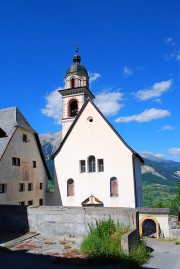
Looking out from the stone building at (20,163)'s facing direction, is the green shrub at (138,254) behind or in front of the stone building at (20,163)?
in front

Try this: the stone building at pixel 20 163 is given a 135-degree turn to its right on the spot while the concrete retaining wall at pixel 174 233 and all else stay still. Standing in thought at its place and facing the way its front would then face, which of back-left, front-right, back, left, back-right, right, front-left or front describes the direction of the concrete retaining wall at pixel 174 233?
back-left

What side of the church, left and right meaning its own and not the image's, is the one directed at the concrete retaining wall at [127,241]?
front

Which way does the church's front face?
toward the camera

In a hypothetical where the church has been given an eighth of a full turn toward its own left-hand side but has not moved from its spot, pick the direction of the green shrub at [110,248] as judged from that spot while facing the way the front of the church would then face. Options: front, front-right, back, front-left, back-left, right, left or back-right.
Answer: front-right

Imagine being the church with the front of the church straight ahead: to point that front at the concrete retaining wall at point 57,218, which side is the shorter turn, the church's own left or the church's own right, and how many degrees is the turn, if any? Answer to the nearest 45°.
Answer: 0° — it already faces it

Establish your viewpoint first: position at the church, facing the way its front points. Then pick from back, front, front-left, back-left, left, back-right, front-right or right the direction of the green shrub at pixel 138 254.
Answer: front

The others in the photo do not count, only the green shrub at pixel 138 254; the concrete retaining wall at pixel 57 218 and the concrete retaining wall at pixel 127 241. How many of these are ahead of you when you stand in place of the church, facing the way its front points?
3

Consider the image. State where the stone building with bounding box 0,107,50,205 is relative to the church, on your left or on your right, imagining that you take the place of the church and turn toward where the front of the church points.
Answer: on your right

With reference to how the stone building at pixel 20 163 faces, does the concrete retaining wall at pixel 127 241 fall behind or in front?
in front

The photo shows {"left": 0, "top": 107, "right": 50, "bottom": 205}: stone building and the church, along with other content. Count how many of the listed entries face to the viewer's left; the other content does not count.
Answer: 0

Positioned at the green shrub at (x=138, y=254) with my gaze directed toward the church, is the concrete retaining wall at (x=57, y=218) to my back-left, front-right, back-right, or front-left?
front-left
